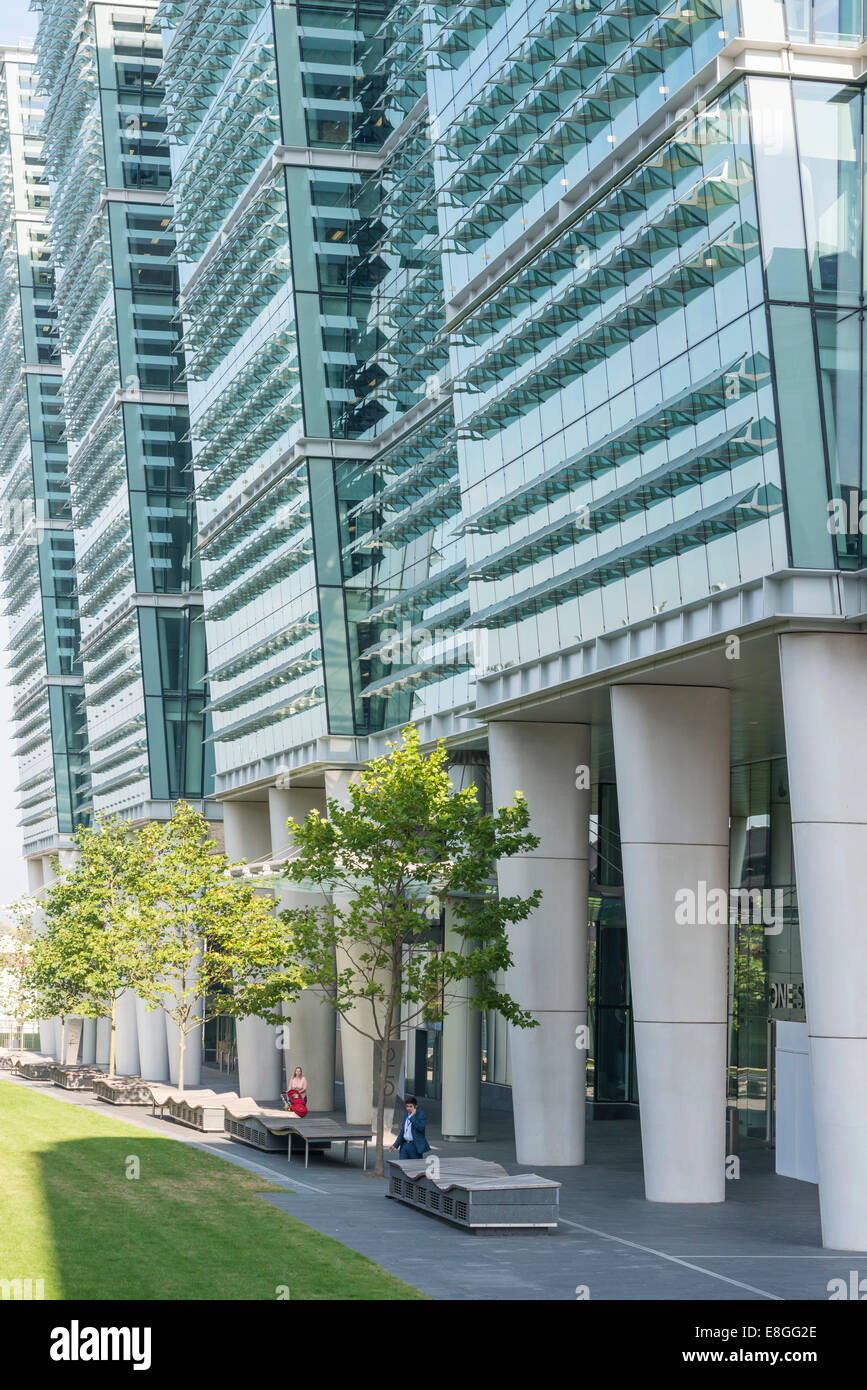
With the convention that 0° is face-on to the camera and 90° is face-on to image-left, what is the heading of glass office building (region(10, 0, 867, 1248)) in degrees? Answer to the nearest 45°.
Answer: approximately 45°

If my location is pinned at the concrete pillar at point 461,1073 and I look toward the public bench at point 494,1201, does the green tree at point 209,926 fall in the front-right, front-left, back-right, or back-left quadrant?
back-right
